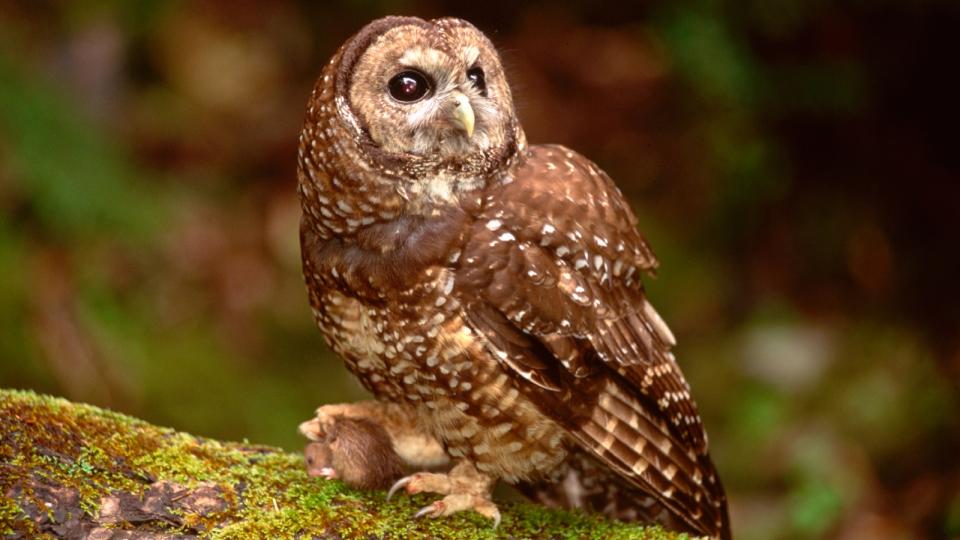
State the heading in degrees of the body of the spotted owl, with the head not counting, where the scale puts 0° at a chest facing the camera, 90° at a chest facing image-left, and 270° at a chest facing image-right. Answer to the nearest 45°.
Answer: approximately 45°
